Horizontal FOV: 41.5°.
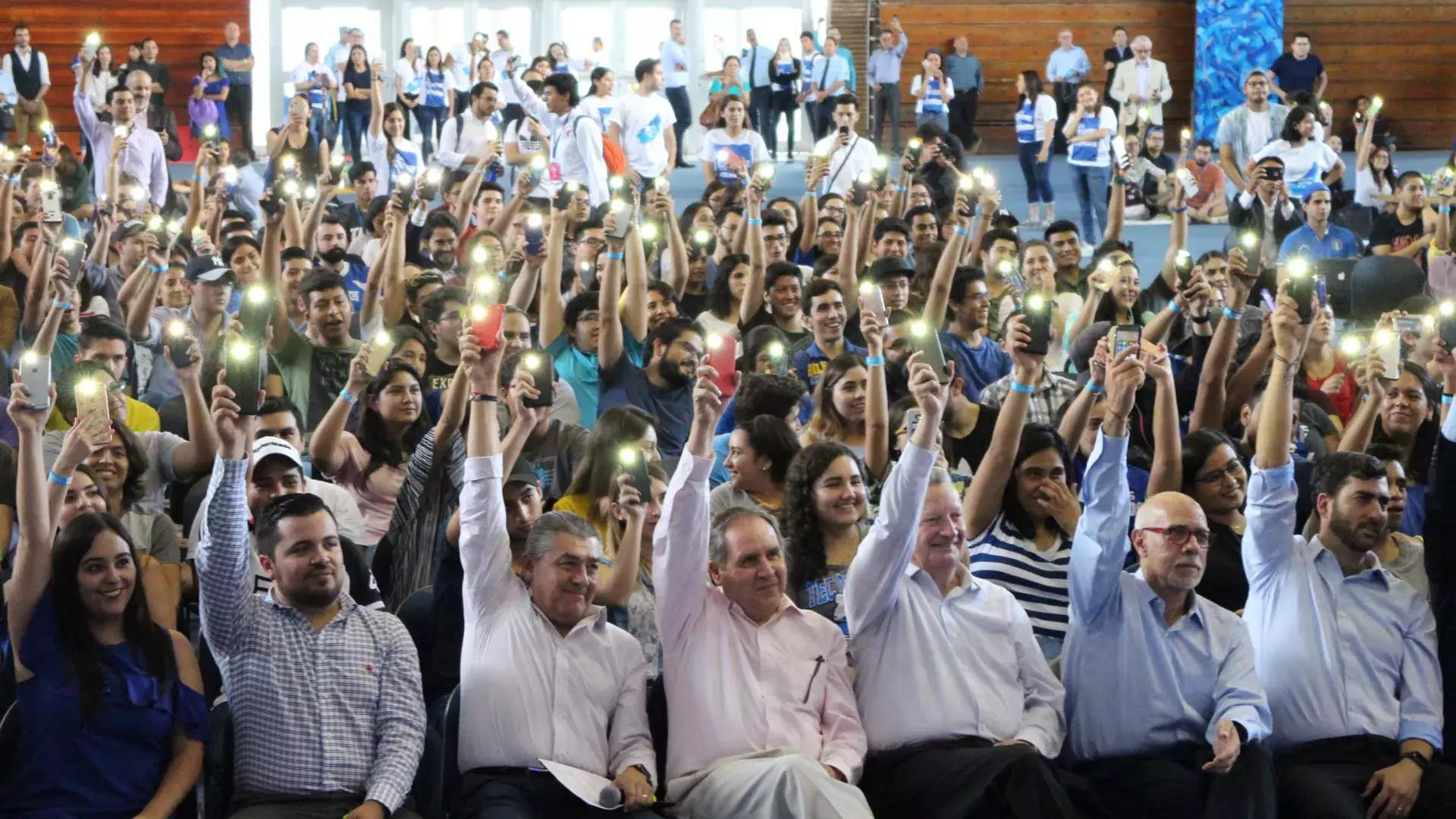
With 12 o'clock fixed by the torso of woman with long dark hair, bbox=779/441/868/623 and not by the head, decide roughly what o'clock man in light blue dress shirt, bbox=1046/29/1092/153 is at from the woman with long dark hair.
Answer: The man in light blue dress shirt is roughly at 8 o'clock from the woman with long dark hair.

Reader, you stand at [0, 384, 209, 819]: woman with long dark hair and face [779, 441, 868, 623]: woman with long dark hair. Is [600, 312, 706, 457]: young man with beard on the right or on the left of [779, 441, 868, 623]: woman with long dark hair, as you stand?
left

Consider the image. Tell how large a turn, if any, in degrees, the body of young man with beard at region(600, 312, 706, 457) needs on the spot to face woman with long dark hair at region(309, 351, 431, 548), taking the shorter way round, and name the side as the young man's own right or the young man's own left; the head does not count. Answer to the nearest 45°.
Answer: approximately 90° to the young man's own right

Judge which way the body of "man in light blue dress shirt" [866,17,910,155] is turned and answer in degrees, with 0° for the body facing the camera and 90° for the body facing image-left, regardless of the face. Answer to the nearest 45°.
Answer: approximately 0°

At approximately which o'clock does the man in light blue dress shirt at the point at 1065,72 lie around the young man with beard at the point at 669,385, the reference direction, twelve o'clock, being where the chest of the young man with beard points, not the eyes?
The man in light blue dress shirt is roughly at 8 o'clock from the young man with beard.

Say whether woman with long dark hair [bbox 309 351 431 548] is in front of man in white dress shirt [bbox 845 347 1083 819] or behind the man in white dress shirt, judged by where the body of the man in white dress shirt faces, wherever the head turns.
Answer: behind

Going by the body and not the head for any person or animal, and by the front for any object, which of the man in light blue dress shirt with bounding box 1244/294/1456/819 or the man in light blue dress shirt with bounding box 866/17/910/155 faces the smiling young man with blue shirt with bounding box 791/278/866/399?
the man in light blue dress shirt with bounding box 866/17/910/155
